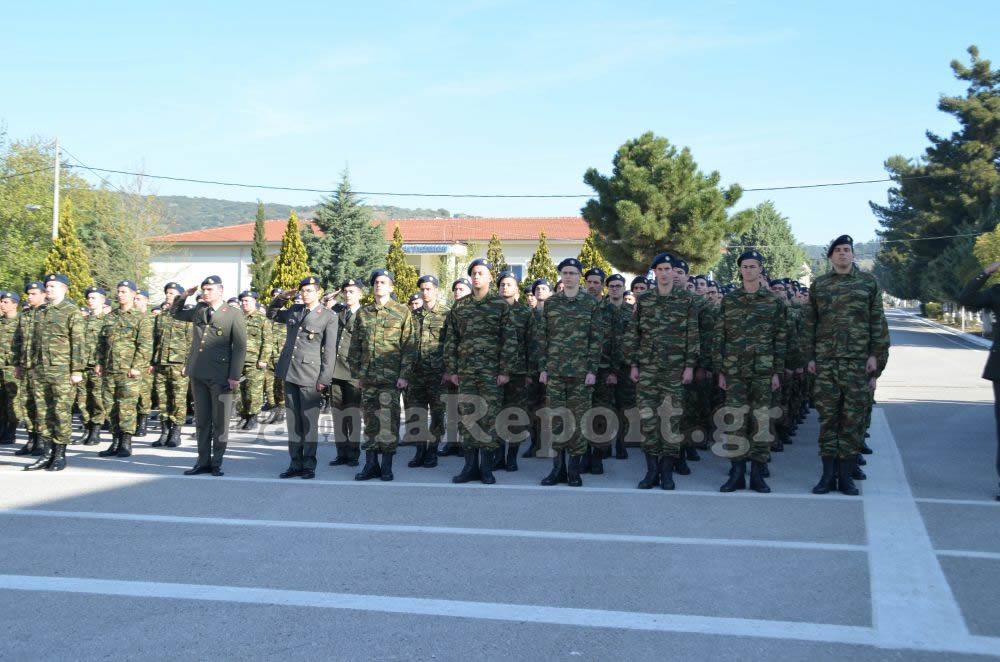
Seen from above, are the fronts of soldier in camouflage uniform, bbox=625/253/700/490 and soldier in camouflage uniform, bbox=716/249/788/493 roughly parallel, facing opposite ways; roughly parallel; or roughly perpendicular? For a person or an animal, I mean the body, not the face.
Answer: roughly parallel

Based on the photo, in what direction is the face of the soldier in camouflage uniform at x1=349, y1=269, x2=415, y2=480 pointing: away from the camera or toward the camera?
toward the camera

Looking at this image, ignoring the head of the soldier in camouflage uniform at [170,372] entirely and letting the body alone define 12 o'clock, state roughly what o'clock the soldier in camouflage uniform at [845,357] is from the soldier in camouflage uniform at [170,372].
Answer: the soldier in camouflage uniform at [845,357] is roughly at 9 o'clock from the soldier in camouflage uniform at [170,372].

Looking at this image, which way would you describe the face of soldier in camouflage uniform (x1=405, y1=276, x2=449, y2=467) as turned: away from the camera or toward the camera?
toward the camera

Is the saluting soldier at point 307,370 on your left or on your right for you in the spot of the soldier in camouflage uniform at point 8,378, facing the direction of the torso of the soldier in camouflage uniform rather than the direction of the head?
on your left

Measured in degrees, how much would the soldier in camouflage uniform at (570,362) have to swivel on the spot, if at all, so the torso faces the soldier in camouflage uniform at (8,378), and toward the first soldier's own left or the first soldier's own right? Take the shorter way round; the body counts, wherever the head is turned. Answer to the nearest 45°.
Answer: approximately 90° to the first soldier's own right

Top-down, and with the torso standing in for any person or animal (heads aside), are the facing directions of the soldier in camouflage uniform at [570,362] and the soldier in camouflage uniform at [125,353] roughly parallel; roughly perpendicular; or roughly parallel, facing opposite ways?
roughly parallel

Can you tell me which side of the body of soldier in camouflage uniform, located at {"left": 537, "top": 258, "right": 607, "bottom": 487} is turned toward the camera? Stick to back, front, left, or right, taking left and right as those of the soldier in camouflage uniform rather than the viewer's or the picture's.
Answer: front

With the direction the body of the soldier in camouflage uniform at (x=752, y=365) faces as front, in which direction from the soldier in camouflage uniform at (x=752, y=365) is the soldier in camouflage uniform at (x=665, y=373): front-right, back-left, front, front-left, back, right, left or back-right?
right

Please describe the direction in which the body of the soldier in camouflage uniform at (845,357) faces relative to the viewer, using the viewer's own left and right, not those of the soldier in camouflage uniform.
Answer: facing the viewer

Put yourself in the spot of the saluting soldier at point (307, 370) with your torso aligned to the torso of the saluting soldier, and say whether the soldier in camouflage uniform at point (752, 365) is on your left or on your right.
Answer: on your left

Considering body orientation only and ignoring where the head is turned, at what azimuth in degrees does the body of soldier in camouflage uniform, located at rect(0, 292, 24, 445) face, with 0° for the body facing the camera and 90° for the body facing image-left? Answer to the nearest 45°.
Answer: approximately 45°

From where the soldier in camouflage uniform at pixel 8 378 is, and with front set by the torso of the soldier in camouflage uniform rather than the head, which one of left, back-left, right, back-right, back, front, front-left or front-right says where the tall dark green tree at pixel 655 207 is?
back

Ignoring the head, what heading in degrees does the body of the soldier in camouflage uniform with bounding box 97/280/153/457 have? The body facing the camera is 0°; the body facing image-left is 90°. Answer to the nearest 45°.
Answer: approximately 45°

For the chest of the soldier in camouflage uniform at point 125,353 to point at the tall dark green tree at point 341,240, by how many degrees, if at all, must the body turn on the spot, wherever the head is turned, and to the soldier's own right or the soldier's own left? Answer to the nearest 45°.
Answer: approximately 135° to the soldier's own right

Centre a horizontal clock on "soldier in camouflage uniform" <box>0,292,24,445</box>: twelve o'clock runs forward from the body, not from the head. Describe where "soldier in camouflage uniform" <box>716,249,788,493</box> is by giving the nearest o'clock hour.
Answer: "soldier in camouflage uniform" <box>716,249,788,493</box> is roughly at 9 o'clock from "soldier in camouflage uniform" <box>0,292,24,445</box>.

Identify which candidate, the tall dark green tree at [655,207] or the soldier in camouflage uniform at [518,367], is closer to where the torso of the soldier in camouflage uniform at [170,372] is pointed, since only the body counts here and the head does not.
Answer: the soldier in camouflage uniform

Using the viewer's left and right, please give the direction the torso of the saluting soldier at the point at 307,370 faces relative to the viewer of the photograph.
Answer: facing the viewer and to the left of the viewer

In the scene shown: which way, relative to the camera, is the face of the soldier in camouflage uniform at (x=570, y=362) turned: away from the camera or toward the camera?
toward the camera

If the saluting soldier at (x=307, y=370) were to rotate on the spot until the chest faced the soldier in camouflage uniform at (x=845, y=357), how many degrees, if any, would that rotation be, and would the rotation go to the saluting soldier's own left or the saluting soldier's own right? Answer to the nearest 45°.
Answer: approximately 90° to the saluting soldier's own left

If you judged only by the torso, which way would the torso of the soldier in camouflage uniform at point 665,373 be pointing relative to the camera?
toward the camera

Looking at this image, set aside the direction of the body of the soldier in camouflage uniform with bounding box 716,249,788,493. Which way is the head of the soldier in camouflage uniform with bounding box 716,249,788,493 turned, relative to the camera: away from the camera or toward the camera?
toward the camera
